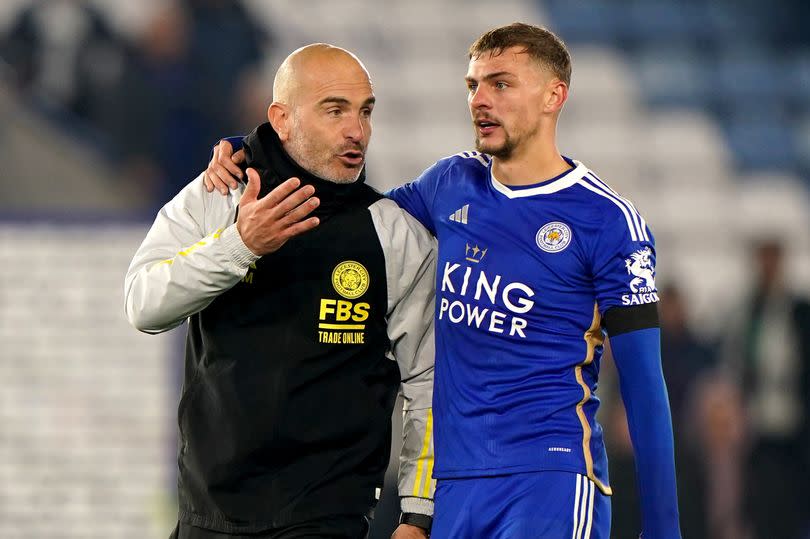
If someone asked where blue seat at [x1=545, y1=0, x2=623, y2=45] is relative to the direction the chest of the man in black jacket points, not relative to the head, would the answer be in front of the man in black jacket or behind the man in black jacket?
behind

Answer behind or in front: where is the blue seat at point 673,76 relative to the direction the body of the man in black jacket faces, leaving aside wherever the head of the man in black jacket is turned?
behind

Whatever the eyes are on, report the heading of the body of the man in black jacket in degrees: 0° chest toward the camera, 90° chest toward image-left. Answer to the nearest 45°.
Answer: approximately 0°

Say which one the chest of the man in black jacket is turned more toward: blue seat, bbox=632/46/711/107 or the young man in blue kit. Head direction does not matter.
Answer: the young man in blue kit

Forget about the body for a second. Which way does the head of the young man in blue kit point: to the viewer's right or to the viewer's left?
to the viewer's left

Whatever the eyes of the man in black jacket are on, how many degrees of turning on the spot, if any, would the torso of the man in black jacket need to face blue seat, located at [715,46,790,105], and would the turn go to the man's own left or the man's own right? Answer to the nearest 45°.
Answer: approximately 135° to the man's own left

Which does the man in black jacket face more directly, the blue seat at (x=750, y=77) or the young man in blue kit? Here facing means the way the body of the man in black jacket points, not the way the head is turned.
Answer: the young man in blue kit

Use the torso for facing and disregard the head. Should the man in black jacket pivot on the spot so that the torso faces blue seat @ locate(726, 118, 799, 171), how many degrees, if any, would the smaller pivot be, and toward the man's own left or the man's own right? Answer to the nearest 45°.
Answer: approximately 135° to the man's own left
